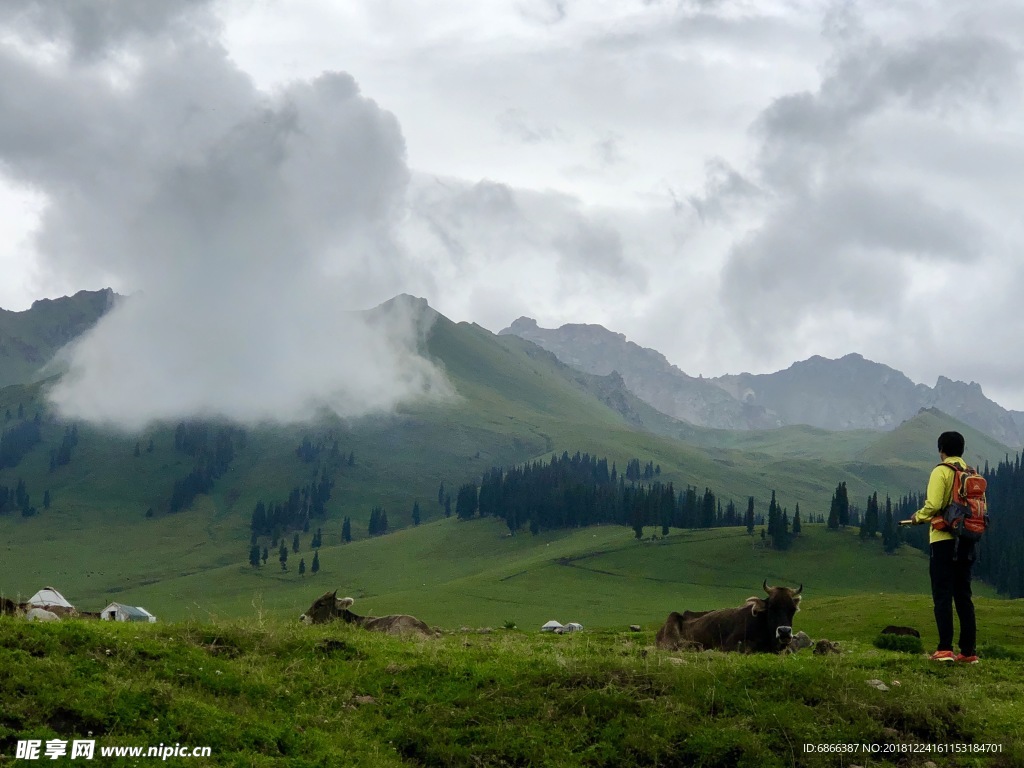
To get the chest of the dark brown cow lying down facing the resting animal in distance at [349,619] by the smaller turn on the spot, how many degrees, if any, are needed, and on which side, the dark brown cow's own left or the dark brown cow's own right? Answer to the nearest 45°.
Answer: approximately 135° to the dark brown cow's own right

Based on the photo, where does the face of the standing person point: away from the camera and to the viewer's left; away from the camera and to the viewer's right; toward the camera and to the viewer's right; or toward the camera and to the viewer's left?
away from the camera and to the viewer's left

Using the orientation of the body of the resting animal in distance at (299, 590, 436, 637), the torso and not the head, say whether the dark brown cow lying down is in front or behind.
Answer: behind

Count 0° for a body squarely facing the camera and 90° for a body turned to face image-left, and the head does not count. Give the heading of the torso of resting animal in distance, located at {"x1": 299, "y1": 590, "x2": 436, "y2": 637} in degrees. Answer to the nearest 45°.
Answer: approximately 90°

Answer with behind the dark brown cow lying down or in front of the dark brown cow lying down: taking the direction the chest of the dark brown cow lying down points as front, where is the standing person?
in front

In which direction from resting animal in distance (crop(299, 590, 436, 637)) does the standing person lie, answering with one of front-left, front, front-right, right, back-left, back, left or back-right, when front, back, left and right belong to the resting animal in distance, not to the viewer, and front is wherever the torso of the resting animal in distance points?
back-left

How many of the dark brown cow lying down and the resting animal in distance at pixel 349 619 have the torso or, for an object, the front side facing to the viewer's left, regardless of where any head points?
1

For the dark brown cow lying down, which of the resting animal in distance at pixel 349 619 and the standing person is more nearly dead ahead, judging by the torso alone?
the standing person

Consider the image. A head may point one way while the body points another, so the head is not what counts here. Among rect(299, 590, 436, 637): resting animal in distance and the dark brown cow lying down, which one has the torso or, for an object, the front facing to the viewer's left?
the resting animal in distance

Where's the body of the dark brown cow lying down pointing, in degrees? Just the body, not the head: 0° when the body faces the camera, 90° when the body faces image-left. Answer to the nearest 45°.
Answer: approximately 315°
